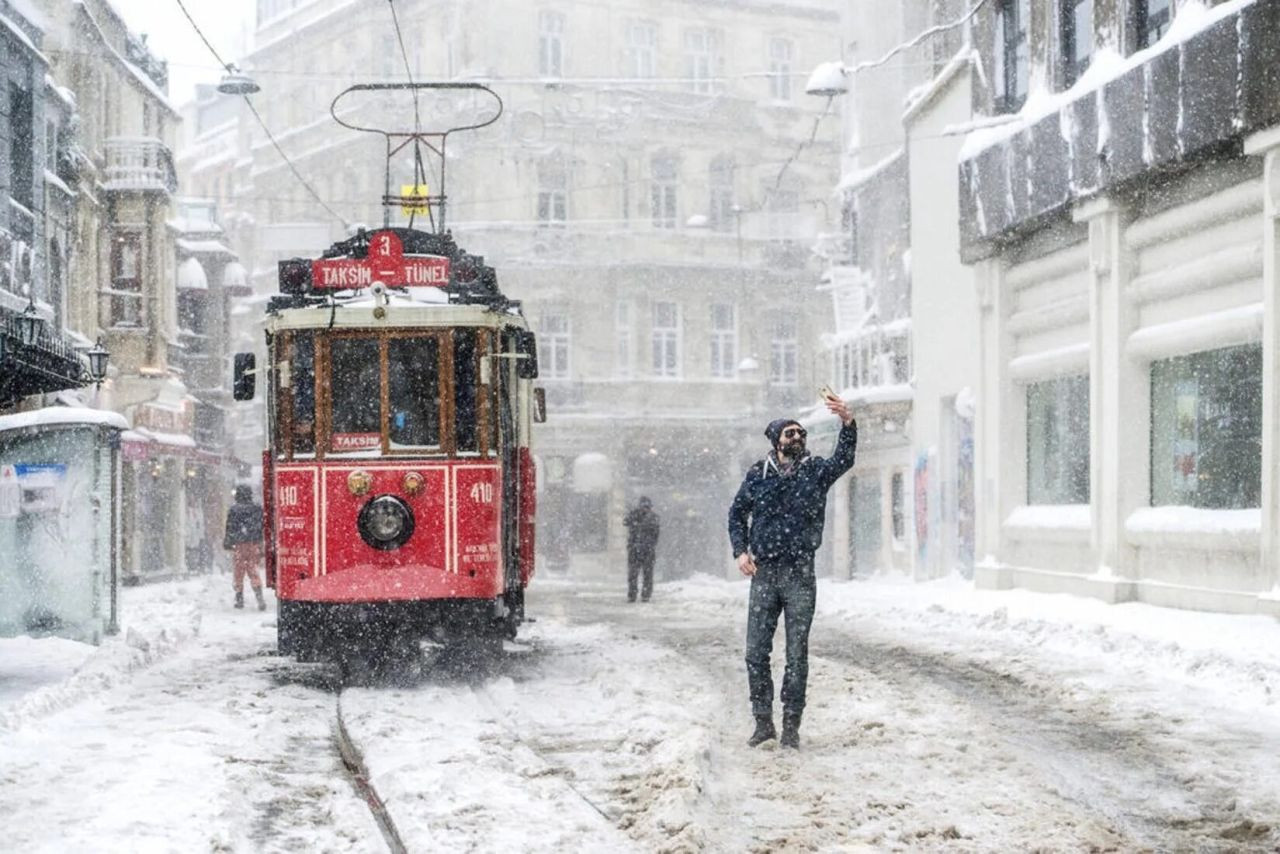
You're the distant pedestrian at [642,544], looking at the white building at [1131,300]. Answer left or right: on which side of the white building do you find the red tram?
right

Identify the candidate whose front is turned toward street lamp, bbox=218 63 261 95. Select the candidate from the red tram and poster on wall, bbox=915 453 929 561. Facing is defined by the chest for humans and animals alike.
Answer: the poster on wall

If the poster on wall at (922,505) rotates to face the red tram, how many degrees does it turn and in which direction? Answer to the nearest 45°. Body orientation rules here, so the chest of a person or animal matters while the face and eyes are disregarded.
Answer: approximately 90° to its left

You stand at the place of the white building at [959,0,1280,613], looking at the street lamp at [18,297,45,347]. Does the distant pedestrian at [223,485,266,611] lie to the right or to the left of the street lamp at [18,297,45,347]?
right

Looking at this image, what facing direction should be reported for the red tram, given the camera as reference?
facing the viewer

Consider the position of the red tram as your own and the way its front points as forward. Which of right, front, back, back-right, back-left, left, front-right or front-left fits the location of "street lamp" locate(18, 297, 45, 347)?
right

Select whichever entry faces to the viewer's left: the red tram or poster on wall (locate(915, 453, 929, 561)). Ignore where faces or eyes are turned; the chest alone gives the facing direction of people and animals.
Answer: the poster on wall

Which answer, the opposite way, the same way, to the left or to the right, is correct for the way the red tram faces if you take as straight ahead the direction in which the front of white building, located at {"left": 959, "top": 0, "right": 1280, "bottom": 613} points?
to the left

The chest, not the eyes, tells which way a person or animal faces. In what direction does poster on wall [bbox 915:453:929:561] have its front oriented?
to the viewer's left

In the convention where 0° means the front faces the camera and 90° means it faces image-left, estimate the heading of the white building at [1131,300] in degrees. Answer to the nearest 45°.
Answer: approximately 45°

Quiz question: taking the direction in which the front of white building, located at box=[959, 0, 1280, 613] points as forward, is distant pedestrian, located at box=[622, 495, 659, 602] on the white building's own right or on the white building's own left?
on the white building's own right

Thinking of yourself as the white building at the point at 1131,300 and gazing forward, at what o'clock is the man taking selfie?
The man taking selfie is roughly at 11 o'clock from the white building.

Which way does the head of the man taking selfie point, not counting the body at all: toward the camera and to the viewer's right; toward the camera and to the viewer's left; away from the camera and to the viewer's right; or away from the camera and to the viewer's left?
toward the camera and to the viewer's right

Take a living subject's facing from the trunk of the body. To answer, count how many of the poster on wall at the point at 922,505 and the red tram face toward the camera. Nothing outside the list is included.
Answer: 1

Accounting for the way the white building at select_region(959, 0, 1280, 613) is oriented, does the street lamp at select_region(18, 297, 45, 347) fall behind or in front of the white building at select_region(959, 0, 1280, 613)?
in front
